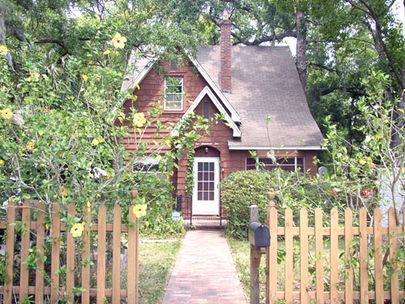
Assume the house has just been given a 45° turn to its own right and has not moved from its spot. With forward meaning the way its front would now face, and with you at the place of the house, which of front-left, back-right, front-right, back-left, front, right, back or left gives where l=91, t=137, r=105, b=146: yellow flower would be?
front-left

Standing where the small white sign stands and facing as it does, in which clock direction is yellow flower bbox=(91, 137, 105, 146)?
The yellow flower is roughly at 12 o'clock from the small white sign.

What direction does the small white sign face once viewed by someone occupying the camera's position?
facing the viewer

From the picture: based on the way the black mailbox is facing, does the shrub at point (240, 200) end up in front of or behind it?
behind

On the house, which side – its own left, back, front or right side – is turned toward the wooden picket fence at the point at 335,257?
front

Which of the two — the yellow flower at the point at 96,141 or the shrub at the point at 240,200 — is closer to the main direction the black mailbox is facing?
the yellow flower

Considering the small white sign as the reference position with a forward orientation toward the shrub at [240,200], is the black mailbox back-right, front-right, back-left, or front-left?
front-right

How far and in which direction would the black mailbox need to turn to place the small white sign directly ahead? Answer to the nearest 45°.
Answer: approximately 180°

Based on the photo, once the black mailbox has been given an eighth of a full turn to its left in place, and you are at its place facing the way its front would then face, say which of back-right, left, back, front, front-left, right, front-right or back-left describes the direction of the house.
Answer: back-left

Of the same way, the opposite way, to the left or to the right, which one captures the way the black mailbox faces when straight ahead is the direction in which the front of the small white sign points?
the same way

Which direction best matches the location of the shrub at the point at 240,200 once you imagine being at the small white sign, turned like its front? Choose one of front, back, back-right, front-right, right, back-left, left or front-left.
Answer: front-left

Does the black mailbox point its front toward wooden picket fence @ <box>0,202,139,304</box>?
no

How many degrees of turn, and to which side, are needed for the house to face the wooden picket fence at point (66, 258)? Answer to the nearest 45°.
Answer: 0° — it already faces it

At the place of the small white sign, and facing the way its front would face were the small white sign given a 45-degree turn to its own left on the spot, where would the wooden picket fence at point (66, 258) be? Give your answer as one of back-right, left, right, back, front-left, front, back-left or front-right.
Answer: front-right

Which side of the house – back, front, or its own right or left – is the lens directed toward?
front

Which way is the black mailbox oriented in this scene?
toward the camera
